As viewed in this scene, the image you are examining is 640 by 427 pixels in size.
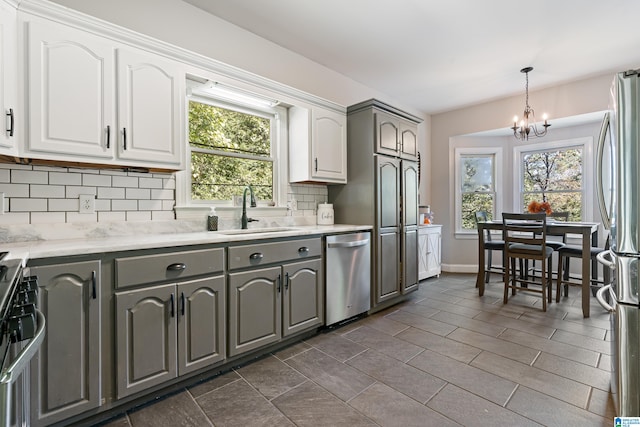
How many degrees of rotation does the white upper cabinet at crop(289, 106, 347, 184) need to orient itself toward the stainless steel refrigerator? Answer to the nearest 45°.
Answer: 0° — it already faces it

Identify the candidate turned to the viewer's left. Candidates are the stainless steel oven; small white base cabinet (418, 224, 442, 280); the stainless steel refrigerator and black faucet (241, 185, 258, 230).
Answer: the stainless steel refrigerator

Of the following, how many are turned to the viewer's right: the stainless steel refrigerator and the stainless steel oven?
1

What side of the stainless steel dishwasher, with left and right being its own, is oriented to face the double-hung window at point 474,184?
left

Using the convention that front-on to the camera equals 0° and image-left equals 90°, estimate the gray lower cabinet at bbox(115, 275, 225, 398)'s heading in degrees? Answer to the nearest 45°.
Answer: approximately 315°

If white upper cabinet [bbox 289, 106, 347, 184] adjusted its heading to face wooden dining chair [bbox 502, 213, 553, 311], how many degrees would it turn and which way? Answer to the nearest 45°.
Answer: approximately 45° to its left

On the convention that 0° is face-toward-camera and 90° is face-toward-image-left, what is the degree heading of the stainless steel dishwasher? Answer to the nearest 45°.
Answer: approximately 315°

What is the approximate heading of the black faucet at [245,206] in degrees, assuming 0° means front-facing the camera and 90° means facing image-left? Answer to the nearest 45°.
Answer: approximately 315°

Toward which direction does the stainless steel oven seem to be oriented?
to the viewer's right

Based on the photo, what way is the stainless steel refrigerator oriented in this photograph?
to the viewer's left
